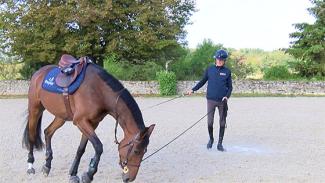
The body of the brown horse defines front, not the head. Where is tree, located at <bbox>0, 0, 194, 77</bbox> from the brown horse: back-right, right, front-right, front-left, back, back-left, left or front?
back-left

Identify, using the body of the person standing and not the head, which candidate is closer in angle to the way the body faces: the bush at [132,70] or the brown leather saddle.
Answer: the brown leather saddle

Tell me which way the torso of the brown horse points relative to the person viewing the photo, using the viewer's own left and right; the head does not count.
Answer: facing the viewer and to the right of the viewer

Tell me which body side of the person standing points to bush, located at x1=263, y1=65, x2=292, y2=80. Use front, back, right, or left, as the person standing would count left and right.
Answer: back

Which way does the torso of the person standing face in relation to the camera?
toward the camera

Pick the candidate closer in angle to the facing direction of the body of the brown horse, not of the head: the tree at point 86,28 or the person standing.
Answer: the person standing

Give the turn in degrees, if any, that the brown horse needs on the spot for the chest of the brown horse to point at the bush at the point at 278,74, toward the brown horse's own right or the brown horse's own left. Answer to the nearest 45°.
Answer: approximately 90° to the brown horse's own left

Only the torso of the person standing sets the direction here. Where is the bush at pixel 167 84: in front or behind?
behind

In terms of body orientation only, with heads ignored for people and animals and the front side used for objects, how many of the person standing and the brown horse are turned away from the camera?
0

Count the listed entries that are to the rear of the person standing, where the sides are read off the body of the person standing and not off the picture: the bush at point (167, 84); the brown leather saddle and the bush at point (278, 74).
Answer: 2
